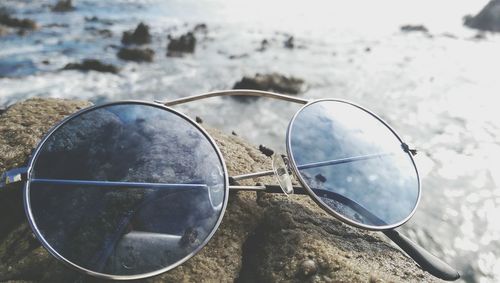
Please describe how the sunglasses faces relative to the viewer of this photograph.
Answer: facing the viewer and to the right of the viewer

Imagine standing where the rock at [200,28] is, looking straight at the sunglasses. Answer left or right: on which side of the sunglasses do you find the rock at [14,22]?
right

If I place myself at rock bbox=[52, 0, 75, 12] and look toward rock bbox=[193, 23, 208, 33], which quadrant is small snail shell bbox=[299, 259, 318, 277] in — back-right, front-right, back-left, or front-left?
front-right

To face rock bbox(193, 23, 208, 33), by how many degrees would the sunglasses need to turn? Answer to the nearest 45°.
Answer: approximately 135° to its left

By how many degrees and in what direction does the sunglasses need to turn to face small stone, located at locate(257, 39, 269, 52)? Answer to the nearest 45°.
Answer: approximately 135° to its left

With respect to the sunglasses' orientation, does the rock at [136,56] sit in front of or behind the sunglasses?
behind

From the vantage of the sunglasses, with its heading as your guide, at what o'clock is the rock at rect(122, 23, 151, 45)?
The rock is roughly at 7 o'clock from the sunglasses.

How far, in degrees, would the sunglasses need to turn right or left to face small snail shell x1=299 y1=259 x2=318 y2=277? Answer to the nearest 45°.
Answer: approximately 45° to its left
